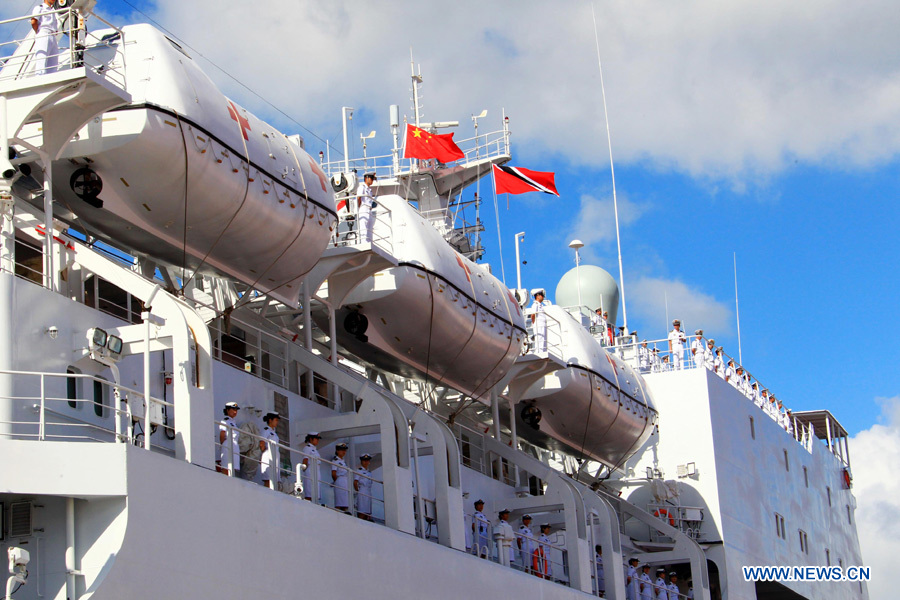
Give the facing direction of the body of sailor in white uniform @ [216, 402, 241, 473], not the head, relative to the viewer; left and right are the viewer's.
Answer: facing the viewer and to the right of the viewer

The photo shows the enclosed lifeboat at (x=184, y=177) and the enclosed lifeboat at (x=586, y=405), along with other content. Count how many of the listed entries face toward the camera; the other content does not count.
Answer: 0

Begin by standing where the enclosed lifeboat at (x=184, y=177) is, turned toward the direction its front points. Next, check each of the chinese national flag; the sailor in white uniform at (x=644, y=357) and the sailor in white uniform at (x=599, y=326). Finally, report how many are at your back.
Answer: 0

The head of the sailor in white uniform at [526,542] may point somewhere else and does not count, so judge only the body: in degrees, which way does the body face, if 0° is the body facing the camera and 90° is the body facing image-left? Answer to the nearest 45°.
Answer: approximately 315°

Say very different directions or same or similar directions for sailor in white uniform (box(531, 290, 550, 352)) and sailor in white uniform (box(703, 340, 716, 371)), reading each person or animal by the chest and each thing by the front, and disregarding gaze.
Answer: same or similar directions

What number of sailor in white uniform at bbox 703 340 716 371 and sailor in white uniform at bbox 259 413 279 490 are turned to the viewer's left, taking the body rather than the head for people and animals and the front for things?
0

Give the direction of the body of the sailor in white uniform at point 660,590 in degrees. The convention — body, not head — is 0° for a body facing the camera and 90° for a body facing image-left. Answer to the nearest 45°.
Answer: approximately 315°

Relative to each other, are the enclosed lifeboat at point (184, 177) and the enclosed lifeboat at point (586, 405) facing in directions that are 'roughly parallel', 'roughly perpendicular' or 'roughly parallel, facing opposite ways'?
roughly parallel

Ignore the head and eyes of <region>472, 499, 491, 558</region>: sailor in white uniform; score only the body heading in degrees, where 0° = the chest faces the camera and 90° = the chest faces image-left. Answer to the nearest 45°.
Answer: approximately 315°

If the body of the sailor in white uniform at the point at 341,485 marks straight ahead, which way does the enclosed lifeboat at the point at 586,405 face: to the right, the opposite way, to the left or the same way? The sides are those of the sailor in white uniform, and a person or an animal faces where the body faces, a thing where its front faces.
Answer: to the left

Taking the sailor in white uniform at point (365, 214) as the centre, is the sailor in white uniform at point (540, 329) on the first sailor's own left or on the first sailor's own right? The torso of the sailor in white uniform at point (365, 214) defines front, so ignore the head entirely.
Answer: on the first sailor's own left

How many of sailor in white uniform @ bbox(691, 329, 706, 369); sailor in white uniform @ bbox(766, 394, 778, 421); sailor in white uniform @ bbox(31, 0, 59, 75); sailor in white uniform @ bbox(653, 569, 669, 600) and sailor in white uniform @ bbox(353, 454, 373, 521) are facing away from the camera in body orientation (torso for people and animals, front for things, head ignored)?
0
